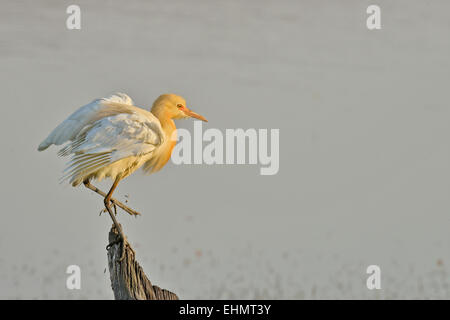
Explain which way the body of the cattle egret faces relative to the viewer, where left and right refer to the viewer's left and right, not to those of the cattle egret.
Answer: facing to the right of the viewer
